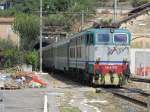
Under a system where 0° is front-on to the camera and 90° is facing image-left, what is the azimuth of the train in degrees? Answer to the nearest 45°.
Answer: approximately 315°
